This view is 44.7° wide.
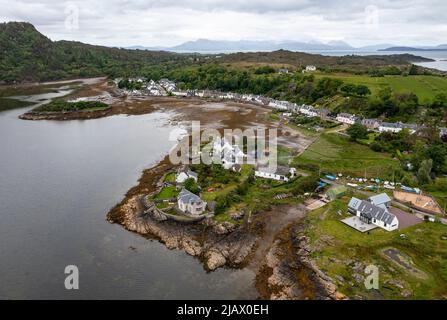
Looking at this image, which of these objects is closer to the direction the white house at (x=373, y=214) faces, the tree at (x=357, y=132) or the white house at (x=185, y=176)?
the white house

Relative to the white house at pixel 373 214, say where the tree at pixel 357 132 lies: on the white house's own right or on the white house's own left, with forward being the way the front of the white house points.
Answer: on the white house's own right

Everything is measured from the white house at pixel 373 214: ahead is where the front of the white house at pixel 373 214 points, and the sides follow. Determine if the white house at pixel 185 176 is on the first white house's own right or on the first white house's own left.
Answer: on the first white house's own right

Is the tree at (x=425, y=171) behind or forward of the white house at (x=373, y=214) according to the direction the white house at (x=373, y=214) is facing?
behind

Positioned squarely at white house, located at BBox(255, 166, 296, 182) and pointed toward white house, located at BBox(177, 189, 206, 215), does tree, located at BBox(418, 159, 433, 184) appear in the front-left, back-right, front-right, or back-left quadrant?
back-left

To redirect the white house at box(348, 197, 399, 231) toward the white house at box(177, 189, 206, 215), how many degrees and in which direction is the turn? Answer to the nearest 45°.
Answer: approximately 45° to its right

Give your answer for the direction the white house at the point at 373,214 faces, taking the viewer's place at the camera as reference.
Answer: facing the viewer and to the left of the viewer

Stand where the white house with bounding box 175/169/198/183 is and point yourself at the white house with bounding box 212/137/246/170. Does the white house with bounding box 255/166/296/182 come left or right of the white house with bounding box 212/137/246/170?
right

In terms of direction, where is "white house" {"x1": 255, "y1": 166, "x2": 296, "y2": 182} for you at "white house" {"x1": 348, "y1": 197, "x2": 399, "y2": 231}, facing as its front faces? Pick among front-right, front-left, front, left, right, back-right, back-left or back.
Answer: right

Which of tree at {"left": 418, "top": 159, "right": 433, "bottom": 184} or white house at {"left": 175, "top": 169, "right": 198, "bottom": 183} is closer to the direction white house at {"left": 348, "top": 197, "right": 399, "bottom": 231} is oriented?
the white house
